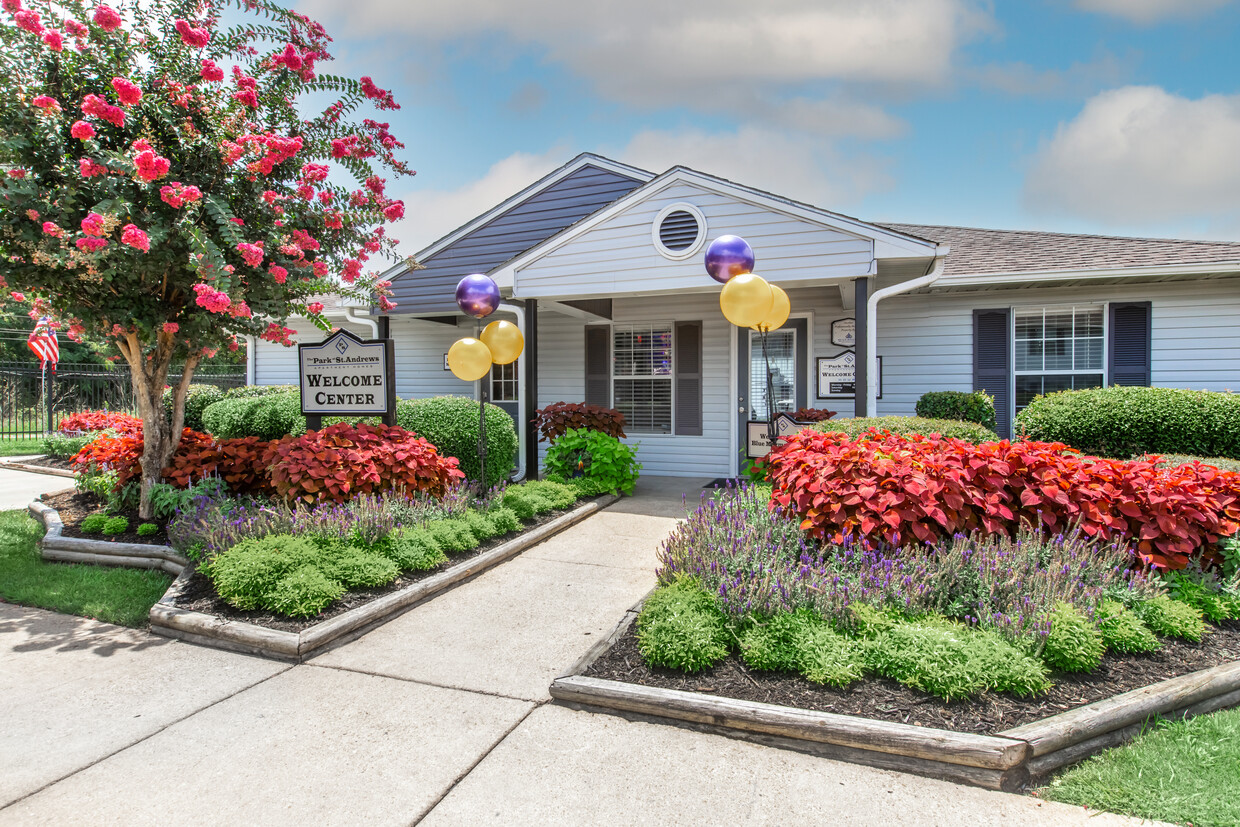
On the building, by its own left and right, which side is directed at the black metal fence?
right

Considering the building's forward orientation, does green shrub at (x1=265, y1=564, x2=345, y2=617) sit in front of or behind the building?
in front

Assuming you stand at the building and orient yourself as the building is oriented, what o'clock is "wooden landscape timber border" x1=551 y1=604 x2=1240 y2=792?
The wooden landscape timber border is roughly at 12 o'clock from the building.

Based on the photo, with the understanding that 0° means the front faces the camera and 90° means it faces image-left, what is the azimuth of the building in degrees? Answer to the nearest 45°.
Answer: approximately 0°

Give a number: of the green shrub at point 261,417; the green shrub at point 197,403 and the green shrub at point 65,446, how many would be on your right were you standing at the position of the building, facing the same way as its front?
3

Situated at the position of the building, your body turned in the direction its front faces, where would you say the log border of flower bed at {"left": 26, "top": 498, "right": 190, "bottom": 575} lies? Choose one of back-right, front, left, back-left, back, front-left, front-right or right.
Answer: front-right

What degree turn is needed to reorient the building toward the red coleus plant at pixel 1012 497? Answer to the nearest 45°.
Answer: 0° — it already faces it

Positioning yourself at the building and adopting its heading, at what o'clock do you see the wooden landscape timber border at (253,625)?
The wooden landscape timber border is roughly at 1 o'clock from the building.

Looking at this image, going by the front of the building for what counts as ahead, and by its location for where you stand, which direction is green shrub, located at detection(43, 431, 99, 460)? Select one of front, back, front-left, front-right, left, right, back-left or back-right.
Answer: right
